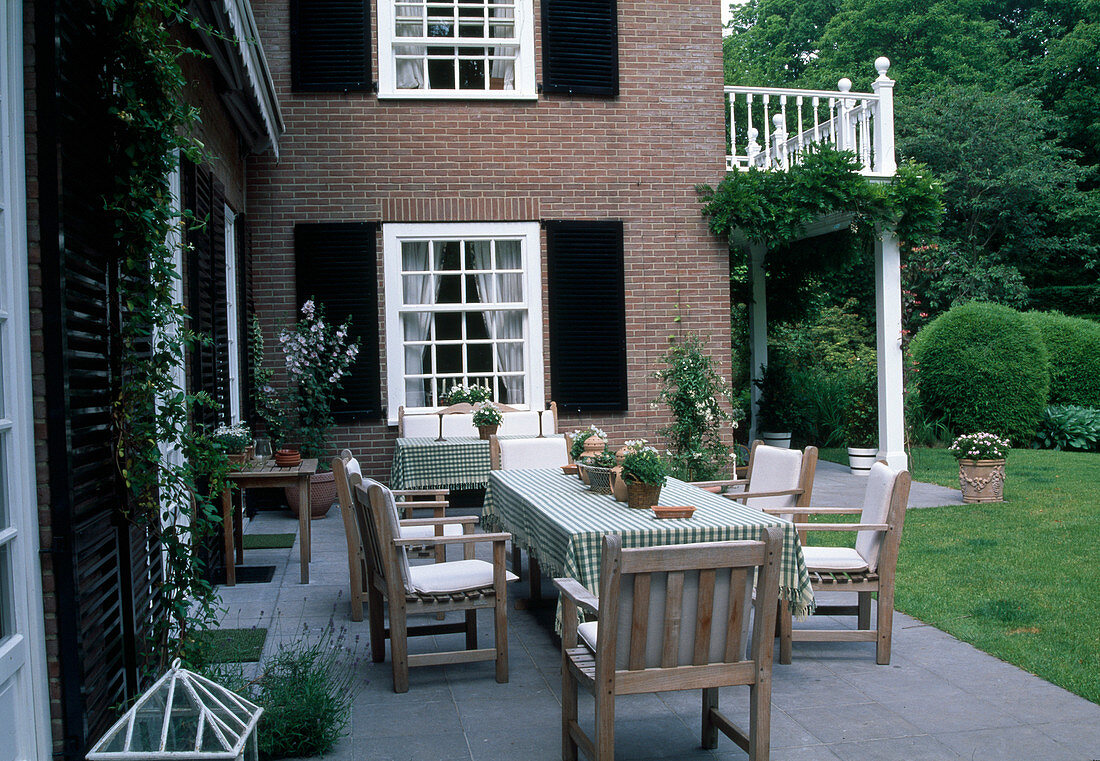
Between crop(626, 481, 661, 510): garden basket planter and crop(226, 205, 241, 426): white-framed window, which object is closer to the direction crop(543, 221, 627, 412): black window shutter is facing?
the garden basket planter

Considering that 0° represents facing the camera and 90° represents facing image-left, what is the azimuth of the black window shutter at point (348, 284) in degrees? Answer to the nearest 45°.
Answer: approximately 0°

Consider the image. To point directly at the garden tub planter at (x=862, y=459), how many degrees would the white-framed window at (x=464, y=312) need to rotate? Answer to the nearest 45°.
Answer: approximately 90° to its left

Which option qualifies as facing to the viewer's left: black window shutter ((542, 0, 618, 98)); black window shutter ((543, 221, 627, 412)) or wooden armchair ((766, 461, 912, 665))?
the wooden armchair

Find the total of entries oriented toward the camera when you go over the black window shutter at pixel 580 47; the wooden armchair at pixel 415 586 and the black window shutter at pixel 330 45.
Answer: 2

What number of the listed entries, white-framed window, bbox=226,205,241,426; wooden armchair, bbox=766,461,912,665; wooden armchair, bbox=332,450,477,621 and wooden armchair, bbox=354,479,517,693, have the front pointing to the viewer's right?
3

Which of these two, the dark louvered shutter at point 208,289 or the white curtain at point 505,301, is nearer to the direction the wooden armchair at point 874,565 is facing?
the dark louvered shutter

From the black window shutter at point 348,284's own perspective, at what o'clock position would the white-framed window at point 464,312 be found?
The white-framed window is roughly at 9 o'clock from the black window shutter.

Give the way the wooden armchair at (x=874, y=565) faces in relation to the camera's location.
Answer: facing to the left of the viewer

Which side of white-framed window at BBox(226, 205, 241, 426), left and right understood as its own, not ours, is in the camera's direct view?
right

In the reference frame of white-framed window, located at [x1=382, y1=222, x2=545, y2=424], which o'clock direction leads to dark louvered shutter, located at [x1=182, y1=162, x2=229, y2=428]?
The dark louvered shutter is roughly at 1 o'clock from the white-framed window.
